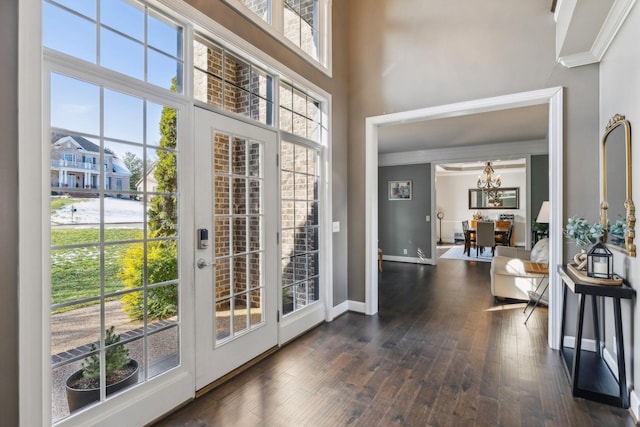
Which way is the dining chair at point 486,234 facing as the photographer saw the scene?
facing away from the viewer

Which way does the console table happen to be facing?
to the viewer's left

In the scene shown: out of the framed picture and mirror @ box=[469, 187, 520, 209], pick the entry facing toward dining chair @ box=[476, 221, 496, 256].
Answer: the mirror

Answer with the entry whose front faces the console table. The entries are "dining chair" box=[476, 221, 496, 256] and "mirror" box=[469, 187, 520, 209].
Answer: the mirror

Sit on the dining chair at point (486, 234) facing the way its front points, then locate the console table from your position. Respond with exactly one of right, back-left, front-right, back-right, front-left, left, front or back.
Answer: back

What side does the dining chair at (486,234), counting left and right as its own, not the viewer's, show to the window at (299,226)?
back

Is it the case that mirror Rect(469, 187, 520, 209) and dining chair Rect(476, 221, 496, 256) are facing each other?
yes

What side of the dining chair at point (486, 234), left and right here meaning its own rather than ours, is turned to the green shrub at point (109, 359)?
back
